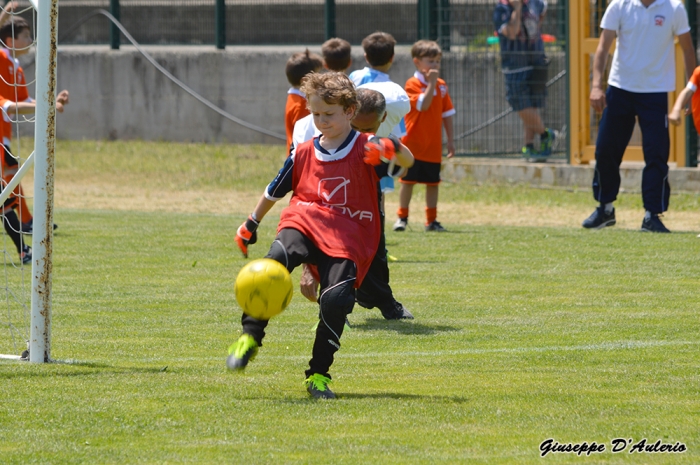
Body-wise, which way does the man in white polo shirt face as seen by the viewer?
toward the camera

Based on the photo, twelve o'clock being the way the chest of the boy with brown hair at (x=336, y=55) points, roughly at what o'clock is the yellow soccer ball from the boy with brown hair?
The yellow soccer ball is roughly at 6 o'clock from the boy with brown hair.

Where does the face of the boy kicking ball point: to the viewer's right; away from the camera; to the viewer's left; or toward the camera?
toward the camera

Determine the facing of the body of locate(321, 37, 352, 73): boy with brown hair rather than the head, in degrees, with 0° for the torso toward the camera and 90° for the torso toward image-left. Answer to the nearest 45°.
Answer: approximately 180°

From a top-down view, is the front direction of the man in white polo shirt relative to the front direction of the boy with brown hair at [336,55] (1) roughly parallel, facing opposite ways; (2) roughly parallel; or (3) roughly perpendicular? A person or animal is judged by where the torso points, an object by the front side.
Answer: roughly parallel, facing opposite ways

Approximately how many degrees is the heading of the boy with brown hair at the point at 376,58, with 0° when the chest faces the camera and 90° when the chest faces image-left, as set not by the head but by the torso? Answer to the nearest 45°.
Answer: approximately 180°

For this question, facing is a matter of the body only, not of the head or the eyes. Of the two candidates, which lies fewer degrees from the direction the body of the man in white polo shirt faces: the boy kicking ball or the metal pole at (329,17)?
the boy kicking ball

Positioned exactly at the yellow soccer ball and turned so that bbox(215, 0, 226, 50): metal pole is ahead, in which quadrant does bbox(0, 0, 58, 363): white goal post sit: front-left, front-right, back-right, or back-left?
front-left
